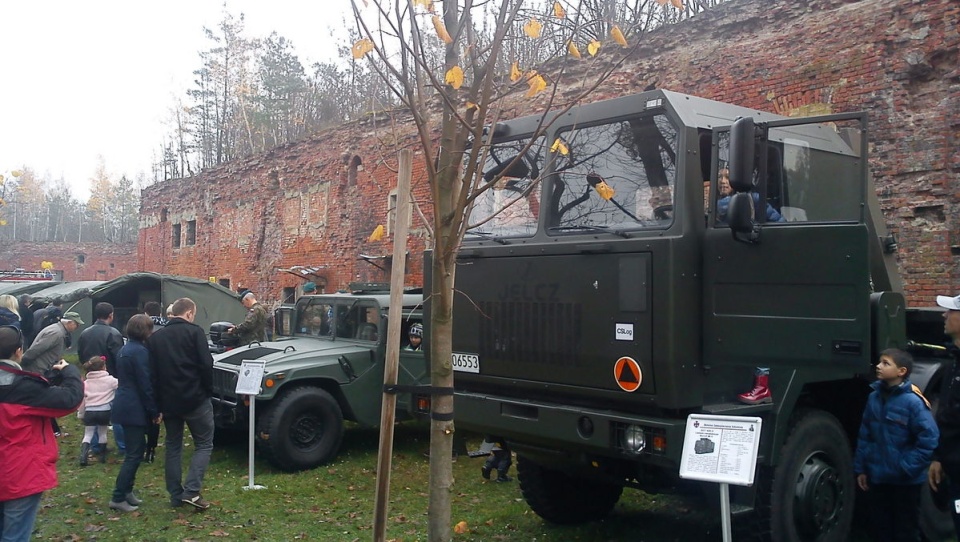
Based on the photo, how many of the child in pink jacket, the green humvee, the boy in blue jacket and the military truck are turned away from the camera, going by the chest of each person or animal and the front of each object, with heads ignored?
1

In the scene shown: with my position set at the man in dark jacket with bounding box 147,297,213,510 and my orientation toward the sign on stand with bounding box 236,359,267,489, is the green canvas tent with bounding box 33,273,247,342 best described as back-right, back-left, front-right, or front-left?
front-left

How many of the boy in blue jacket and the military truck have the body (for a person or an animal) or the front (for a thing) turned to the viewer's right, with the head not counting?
0

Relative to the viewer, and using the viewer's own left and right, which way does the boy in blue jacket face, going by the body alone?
facing the viewer and to the left of the viewer

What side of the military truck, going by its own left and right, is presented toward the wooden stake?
front

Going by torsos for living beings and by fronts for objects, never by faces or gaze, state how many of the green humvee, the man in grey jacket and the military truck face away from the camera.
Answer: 0

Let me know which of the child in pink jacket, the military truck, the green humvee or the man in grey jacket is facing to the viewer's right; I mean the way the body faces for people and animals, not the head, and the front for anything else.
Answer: the man in grey jacket

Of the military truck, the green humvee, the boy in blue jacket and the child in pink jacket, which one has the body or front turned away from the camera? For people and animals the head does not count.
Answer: the child in pink jacket

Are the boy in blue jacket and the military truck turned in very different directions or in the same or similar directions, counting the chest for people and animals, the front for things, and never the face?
same or similar directions

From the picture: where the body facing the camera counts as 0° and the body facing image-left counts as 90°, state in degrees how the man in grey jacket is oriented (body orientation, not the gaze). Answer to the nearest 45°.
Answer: approximately 270°

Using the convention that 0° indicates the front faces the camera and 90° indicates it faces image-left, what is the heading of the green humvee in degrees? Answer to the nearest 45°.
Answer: approximately 45°

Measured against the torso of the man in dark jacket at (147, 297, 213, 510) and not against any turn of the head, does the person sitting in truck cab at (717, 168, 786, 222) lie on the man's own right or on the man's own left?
on the man's own right

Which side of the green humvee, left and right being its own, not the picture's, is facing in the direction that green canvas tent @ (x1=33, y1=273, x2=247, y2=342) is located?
right

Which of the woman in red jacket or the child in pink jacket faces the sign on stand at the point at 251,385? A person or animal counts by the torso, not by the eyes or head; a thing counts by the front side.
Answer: the woman in red jacket

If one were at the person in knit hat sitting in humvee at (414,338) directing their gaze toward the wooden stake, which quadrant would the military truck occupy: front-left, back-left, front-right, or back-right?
front-left

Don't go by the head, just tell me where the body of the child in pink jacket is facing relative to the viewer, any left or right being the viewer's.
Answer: facing away from the viewer

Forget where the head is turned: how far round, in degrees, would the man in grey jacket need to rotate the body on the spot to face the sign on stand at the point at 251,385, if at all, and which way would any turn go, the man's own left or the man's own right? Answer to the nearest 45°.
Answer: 0° — they already face it
